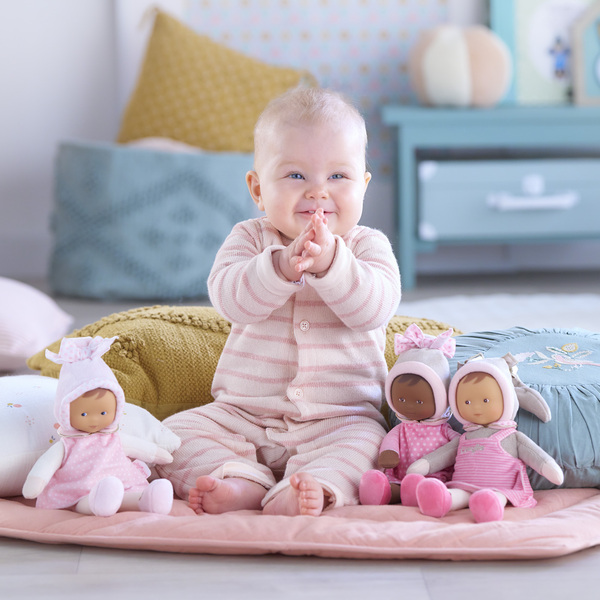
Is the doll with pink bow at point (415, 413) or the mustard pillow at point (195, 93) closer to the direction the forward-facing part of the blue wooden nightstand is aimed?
the doll with pink bow

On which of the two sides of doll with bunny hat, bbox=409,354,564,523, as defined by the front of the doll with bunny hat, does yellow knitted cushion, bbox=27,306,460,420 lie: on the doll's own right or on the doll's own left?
on the doll's own right

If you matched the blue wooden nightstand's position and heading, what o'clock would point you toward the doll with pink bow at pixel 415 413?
The doll with pink bow is roughly at 12 o'clock from the blue wooden nightstand.

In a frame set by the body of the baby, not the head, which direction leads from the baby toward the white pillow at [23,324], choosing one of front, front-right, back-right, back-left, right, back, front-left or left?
back-right

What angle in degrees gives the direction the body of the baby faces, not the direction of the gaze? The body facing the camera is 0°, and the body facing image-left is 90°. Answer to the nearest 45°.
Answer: approximately 0°

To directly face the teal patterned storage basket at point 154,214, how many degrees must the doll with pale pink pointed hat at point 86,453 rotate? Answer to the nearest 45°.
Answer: approximately 135° to its left
